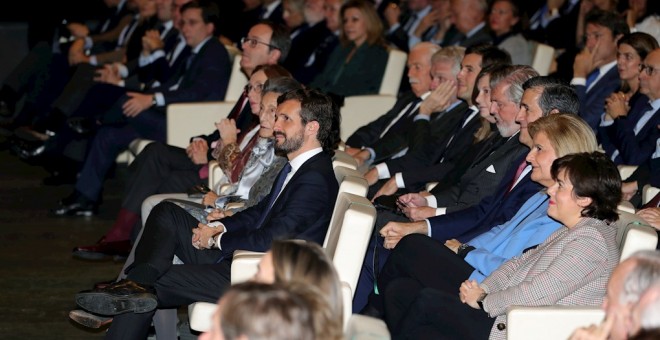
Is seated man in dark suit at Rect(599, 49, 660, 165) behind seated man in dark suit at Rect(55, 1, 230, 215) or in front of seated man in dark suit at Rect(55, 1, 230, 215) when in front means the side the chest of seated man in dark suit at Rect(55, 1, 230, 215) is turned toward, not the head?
behind

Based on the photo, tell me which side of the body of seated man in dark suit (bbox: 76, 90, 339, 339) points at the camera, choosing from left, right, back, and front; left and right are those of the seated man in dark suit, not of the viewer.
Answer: left

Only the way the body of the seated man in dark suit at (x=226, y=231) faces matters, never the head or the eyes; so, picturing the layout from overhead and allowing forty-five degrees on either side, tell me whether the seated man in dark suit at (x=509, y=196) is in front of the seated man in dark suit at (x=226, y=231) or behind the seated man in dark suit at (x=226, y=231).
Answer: behind

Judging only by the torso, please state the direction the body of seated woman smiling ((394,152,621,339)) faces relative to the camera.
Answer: to the viewer's left

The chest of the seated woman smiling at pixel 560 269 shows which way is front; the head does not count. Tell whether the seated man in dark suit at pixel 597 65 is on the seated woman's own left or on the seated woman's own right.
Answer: on the seated woman's own right

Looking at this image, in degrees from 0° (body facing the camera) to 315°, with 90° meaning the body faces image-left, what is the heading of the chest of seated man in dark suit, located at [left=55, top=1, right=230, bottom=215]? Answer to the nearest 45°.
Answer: approximately 90°

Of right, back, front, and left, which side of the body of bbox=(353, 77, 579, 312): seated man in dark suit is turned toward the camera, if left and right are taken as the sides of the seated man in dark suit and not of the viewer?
left

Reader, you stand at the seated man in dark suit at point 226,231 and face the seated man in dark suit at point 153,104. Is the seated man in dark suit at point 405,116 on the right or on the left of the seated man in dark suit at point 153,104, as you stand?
right
